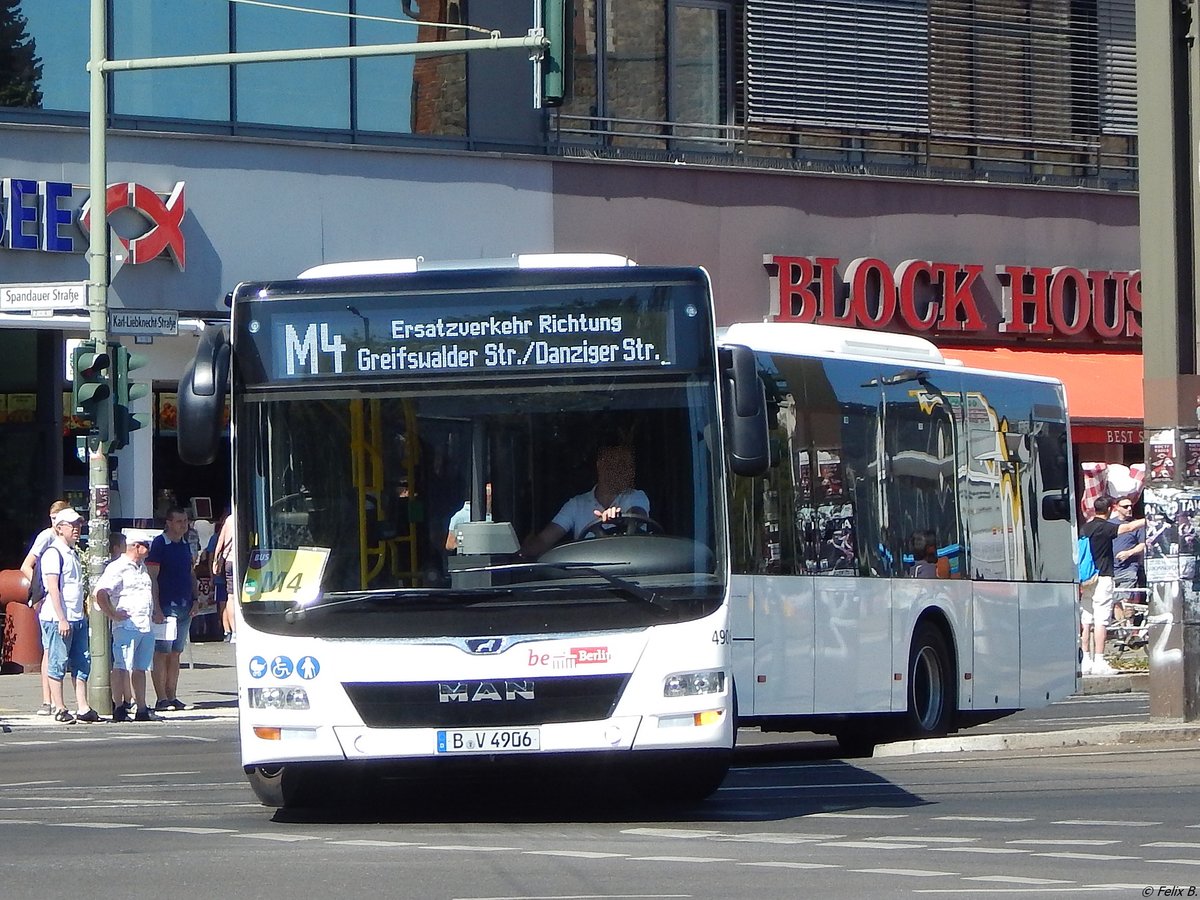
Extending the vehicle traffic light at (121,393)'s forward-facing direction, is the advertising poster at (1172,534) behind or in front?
in front

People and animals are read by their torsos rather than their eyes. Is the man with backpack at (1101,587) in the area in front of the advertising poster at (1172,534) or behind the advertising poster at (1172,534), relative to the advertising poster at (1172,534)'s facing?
behind

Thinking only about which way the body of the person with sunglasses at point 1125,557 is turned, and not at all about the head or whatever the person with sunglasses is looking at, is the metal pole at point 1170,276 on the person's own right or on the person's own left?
on the person's own left

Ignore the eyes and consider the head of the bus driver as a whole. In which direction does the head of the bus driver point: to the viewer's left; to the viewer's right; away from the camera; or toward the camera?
toward the camera

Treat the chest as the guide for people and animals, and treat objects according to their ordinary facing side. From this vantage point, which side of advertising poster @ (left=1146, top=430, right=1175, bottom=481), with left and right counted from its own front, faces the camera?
front

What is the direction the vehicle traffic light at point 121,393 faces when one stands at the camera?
facing to the right of the viewer

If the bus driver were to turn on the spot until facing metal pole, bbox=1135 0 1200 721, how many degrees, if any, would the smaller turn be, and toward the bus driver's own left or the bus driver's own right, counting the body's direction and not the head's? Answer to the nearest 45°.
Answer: approximately 135° to the bus driver's own left

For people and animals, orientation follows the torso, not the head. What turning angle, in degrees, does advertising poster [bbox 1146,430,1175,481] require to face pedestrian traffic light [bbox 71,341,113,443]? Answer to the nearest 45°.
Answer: approximately 90° to its right

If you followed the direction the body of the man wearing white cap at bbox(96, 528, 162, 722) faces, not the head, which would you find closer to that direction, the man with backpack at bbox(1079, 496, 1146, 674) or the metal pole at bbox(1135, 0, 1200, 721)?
the metal pole

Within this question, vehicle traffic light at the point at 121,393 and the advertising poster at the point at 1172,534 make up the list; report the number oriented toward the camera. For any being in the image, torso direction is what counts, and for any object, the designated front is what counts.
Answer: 1

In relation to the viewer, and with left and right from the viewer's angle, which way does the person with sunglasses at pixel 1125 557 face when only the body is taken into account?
facing the viewer and to the left of the viewer

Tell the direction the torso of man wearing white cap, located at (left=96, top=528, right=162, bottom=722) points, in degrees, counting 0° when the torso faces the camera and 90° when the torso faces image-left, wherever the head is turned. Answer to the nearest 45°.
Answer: approximately 315°

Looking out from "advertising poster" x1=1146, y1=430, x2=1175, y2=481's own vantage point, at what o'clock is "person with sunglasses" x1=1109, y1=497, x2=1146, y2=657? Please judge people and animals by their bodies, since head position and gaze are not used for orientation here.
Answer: The person with sunglasses is roughly at 6 o'clock from the advertising poster.

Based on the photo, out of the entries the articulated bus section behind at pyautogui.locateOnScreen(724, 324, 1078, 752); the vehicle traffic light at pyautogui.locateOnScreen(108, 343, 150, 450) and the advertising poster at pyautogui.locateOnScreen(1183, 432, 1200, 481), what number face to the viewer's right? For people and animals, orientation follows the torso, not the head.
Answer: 1
